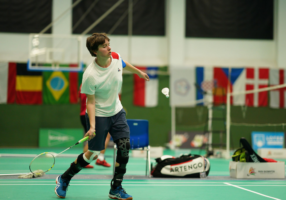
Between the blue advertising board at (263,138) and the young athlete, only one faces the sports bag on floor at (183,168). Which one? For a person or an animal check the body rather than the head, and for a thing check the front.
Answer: the blue advertising board

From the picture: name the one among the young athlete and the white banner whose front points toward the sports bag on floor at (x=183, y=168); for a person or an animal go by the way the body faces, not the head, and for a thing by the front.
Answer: the white banner

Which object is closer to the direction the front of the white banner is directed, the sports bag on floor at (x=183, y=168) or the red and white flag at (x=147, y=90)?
the sports bag on floor

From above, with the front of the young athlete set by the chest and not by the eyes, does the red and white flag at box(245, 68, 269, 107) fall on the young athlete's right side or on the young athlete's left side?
on the young athlete's left side

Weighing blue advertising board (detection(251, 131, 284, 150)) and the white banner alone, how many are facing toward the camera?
2

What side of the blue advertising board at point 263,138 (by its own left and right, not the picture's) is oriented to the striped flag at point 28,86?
right

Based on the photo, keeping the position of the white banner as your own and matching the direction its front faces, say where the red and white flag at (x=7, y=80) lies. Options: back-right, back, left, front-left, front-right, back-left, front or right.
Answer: right

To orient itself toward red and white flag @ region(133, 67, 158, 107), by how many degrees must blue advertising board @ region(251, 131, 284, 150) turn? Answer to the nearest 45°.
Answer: approximately 90° to its right

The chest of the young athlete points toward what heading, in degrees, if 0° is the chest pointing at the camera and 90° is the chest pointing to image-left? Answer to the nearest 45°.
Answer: approximately 315°

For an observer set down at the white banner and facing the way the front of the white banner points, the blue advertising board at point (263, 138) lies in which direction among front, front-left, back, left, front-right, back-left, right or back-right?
left

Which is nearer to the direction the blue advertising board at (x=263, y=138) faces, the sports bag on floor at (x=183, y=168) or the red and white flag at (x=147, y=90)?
the sports bag on floor
